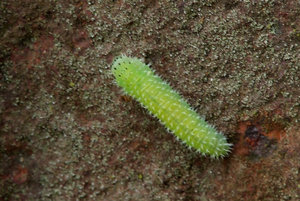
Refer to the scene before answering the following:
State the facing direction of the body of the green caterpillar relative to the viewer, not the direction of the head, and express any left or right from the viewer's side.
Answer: facing away from the viewer and to the left of the viewer
